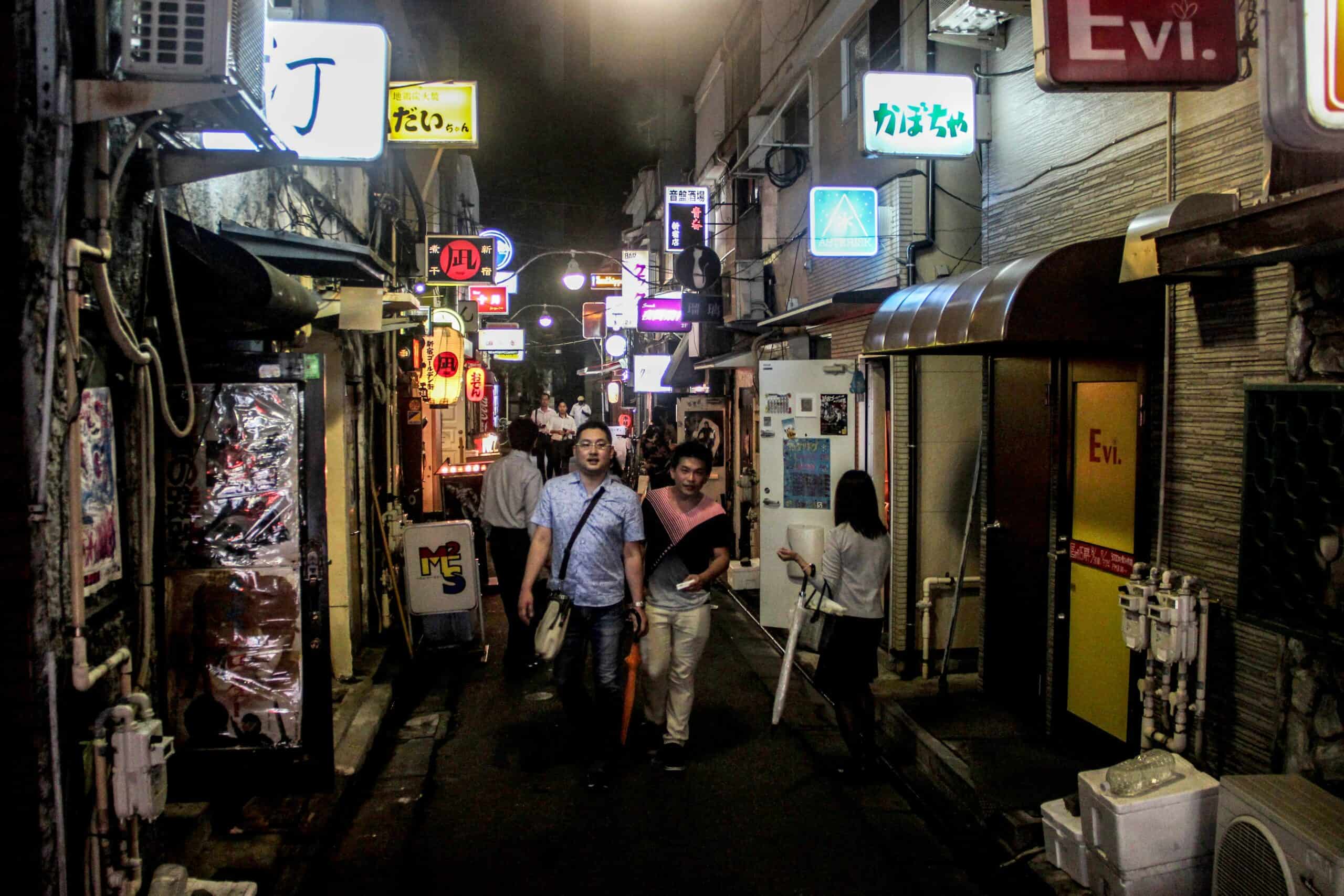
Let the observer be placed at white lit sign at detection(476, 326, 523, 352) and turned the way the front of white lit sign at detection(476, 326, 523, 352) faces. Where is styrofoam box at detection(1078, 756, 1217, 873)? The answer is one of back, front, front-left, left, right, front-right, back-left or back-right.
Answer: front

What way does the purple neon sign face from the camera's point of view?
toward the camera

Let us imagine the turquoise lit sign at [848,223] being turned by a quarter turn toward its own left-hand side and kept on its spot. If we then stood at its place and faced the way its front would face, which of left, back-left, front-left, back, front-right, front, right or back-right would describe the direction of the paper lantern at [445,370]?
back-left

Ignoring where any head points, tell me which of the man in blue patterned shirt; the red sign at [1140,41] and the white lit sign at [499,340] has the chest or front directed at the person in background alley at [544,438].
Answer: the white lit sign

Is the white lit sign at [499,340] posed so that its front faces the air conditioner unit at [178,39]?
yes

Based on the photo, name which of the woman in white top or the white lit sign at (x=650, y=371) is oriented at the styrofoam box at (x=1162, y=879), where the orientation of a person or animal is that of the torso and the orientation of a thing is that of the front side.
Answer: the white lit sign

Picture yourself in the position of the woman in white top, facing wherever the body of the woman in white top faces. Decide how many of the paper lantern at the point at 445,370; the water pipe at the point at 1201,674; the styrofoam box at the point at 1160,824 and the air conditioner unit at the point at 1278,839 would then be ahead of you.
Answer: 1

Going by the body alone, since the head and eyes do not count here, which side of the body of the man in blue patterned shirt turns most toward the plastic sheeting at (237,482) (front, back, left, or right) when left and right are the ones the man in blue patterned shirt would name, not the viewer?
right

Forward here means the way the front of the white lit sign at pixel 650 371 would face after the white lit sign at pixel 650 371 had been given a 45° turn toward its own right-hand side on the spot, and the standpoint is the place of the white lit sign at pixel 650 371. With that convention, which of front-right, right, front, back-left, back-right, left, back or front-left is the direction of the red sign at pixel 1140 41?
front-left

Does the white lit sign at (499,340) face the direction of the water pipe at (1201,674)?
yes

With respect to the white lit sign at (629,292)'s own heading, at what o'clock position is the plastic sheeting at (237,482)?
The plastic sheeting is roughly at 12 o'clock from the white lit sign.

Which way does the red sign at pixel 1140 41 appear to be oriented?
toward the camera

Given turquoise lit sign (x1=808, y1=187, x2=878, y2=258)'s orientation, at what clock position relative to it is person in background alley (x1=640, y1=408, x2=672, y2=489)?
The person in background alley is roughly at 5 o'clock from the turquoise lit sign.

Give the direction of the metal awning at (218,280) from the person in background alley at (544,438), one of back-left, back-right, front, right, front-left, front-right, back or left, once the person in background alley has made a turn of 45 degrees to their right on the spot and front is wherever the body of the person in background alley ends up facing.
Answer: front-left

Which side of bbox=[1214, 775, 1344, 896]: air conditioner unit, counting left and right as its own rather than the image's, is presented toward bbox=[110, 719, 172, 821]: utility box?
front

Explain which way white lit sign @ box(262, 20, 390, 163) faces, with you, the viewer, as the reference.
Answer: facing the viewer
